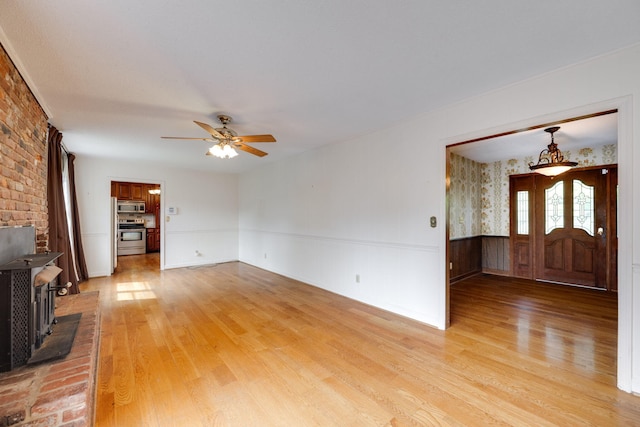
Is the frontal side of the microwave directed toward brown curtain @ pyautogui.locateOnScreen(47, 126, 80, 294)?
yes

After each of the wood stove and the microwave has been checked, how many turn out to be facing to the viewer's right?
1

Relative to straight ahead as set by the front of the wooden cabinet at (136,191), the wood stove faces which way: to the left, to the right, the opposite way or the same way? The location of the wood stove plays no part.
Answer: to the left

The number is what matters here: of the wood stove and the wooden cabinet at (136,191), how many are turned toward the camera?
1

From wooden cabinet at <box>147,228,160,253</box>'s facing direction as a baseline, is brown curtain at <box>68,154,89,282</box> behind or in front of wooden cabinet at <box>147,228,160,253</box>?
in front

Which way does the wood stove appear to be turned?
to the viewer's right

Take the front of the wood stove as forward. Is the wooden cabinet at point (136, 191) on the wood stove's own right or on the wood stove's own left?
on the wood stove's own left

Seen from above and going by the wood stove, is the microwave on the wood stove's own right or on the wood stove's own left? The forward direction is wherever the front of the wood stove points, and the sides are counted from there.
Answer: on the wood stove's own left
